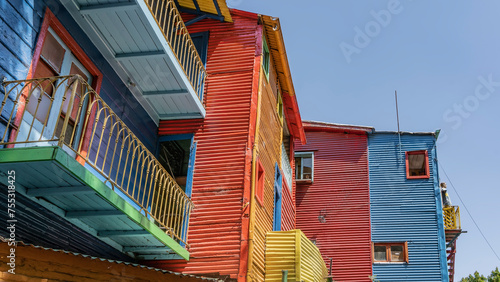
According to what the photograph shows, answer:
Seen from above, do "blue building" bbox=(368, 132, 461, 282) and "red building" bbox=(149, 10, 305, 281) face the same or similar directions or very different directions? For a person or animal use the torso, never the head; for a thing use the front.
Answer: same or similar directions

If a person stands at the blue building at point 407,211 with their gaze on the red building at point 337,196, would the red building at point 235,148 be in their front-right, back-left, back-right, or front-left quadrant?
front-left

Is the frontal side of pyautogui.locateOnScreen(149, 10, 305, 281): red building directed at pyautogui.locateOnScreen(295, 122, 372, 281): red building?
no

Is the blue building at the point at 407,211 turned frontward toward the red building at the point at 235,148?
no

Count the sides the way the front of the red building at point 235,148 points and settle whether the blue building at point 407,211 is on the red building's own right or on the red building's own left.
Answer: on the red building's own left

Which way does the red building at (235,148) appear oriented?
to the viewer's right

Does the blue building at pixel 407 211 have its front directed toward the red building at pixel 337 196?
no

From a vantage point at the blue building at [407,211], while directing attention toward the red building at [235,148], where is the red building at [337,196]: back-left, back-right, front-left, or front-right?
front-right
